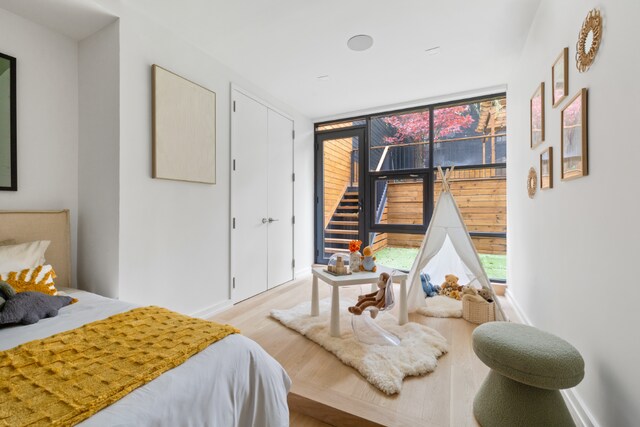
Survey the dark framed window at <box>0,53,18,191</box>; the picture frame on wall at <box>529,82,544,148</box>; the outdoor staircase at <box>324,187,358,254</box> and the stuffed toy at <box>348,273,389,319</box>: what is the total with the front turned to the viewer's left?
2

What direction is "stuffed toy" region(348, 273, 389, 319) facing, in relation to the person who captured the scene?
facing to the left of the viewer

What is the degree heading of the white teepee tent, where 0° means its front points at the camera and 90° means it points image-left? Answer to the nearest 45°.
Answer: approximately 0°
